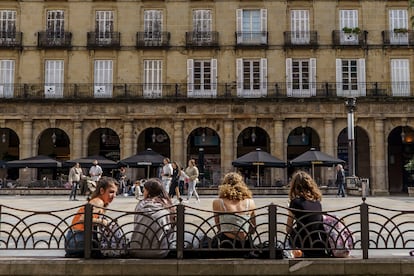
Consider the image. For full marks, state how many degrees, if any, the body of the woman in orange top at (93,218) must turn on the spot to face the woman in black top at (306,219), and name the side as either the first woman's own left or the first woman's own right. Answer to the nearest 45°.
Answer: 0° — they already face them

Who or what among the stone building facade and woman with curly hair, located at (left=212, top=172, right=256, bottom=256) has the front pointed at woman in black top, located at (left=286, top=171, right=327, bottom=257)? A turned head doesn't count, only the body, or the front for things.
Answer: the stone building facade

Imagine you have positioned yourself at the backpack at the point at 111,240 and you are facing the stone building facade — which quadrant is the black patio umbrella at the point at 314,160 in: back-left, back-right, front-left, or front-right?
front-right

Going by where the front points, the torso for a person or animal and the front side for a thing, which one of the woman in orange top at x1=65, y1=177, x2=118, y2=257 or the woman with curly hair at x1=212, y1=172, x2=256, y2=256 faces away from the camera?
the woman with curly hair

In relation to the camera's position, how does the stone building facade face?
facing the viewer

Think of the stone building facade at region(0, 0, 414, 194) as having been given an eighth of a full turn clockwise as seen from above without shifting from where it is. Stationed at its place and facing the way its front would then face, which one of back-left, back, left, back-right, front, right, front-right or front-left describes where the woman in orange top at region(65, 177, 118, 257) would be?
front-left

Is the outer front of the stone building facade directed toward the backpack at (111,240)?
yes

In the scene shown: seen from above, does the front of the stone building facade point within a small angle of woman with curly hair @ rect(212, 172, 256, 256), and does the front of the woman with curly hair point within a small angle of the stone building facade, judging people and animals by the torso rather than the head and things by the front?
yes

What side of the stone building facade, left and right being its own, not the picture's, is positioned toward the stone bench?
front

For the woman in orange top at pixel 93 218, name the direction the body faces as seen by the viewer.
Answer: to the viewer's right

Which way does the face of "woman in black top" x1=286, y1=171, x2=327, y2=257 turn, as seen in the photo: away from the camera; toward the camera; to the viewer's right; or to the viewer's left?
away from the camera

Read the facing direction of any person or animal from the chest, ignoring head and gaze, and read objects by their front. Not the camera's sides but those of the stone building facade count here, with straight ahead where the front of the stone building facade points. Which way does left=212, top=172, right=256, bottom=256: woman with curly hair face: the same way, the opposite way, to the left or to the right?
the opposite way

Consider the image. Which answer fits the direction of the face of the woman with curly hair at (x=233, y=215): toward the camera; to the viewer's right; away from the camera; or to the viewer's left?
away from the camera

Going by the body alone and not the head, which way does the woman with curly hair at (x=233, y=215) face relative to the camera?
away from the camera

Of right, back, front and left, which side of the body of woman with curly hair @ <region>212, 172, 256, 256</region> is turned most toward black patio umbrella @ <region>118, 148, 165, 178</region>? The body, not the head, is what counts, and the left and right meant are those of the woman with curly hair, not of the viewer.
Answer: front
